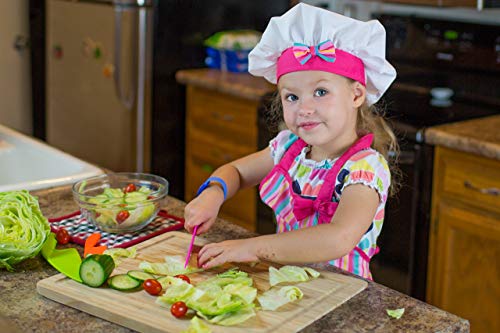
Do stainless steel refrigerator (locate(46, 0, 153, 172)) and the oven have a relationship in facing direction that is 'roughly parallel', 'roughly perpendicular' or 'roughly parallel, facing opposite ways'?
roughly parallel

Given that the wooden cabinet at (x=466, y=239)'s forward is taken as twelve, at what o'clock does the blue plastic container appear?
The blue plastic container is roughly at 3 o'clock from the wooden cabinet.

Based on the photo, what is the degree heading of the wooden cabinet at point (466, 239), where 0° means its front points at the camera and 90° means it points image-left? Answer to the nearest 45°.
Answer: approximately 45°

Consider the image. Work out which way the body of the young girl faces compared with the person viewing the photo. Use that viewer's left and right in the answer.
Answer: facing the viewer and to the left of the viewer

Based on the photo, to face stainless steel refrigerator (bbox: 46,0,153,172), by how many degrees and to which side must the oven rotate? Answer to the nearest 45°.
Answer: approximately 45° to its right

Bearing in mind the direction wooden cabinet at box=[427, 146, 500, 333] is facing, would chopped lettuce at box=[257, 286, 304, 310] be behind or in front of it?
in front

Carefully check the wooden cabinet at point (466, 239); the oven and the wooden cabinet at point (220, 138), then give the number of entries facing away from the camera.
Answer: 0

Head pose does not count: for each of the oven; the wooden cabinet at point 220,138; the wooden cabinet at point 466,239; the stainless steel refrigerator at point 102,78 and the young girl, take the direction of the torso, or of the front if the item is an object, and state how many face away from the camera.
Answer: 0

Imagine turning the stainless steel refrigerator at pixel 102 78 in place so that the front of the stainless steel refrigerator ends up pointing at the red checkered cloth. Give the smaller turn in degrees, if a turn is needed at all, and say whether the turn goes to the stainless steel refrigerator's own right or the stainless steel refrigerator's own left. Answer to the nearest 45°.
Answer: approximately 45° to the stainless steel refrigerator's own left

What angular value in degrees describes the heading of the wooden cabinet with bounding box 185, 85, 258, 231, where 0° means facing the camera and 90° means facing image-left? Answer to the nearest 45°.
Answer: approximately 45°

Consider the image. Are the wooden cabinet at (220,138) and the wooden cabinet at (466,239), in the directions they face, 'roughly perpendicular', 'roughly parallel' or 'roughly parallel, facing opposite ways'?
roughly parallel

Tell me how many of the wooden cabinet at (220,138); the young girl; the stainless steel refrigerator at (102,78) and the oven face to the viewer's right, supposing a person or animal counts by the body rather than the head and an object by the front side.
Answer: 0
